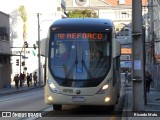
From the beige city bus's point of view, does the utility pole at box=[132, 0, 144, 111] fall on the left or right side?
on its left

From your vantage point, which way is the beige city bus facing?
toward the camera
